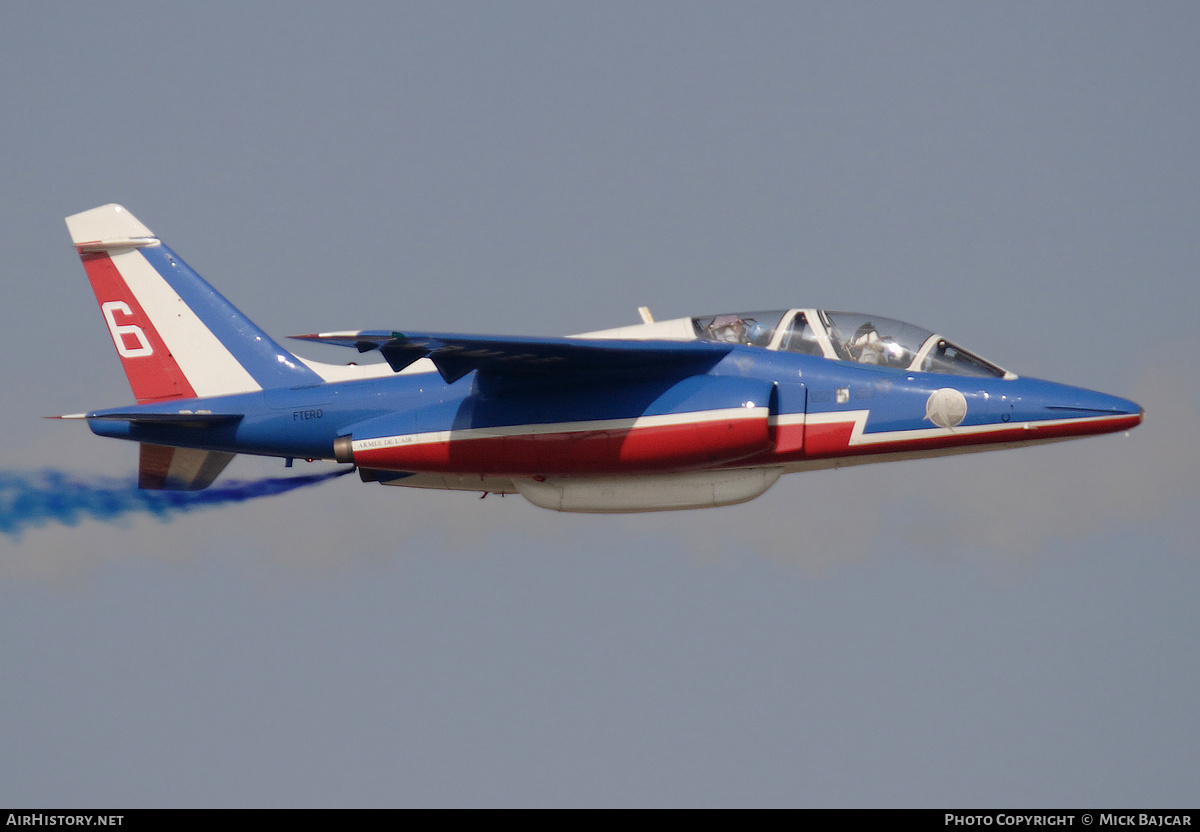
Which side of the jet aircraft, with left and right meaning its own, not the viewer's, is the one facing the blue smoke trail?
back

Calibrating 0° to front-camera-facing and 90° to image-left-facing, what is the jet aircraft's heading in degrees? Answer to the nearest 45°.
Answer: approximately 270°
